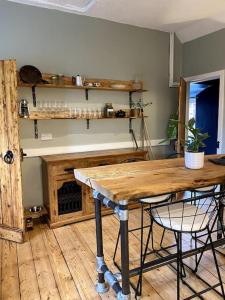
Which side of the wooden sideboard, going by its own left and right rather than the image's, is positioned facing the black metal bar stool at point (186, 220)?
front

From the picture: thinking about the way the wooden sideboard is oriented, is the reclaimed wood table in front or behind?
in front

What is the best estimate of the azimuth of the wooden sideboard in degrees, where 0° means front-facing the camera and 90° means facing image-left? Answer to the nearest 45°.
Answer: approximately 315°
